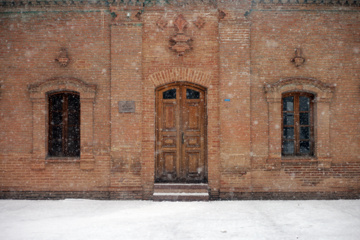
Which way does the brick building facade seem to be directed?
toward the camera

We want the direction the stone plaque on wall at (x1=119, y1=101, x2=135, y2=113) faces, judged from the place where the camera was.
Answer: facing the viewer
